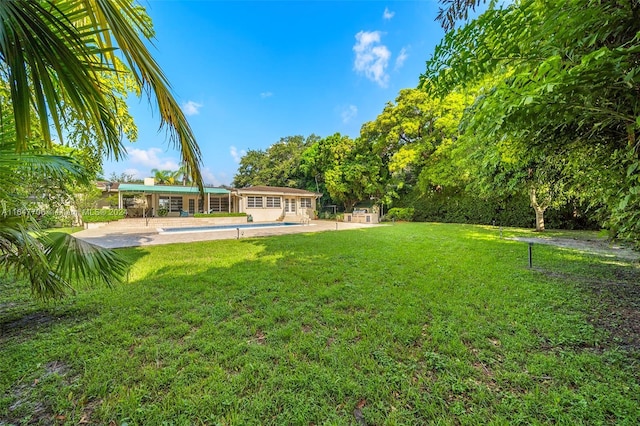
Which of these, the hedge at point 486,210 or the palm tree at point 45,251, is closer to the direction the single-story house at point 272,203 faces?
the palm tree

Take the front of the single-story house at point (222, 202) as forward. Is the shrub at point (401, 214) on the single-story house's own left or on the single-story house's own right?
on the single-story house's own left

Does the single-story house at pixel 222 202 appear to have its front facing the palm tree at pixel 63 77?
yes

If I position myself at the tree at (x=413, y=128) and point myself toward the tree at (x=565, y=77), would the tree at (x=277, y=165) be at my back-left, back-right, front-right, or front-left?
back-right

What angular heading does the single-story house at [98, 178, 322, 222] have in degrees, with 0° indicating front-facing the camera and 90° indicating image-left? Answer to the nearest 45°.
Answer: approximately 0°

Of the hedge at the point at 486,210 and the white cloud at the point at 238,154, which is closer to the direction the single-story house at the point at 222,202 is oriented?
the hedge
